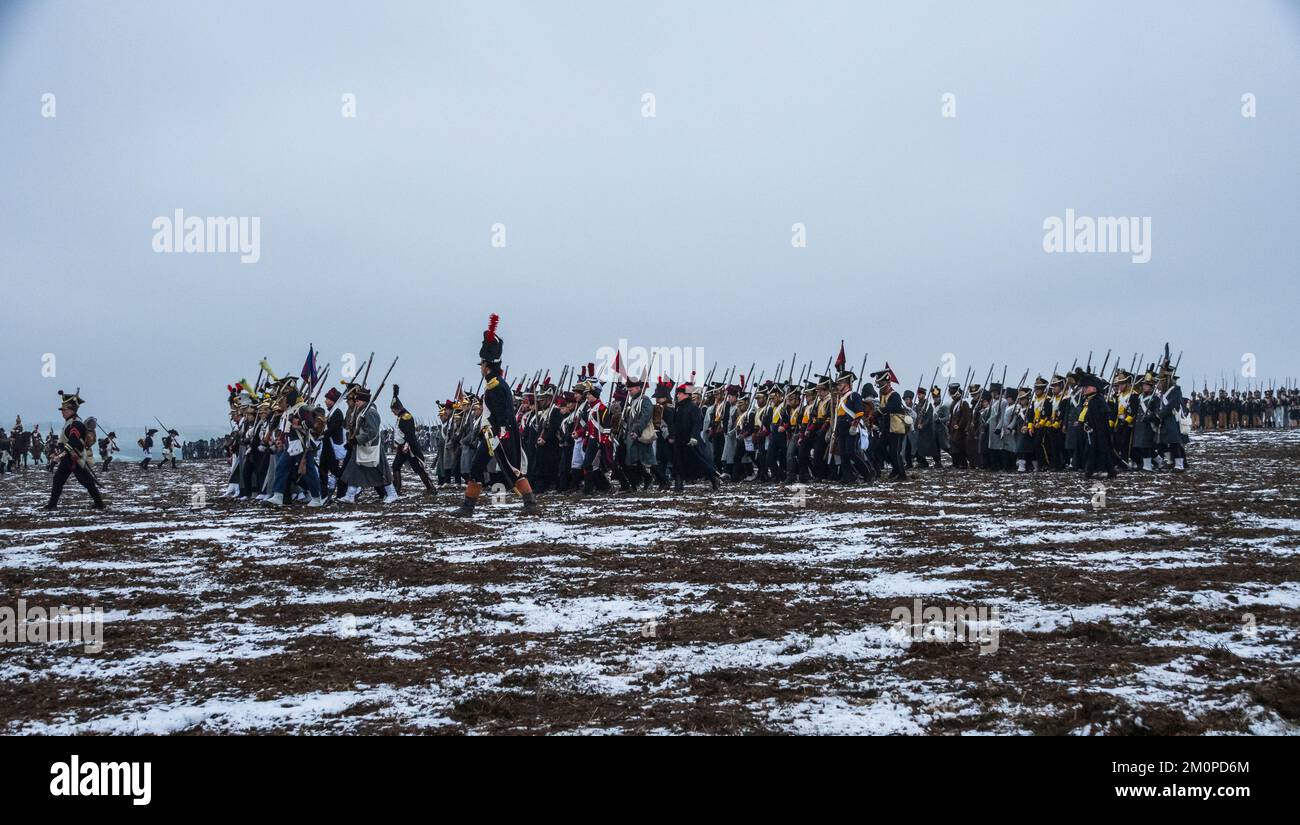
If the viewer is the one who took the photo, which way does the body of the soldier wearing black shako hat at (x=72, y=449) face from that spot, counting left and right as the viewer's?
facing to the left of the viewer

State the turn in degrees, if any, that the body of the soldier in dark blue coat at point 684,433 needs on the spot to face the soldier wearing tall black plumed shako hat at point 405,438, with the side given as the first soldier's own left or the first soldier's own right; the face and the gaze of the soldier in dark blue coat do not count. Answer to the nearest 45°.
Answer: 0° — they already face them

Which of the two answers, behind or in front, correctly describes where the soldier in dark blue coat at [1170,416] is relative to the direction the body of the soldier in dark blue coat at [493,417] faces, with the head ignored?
behind

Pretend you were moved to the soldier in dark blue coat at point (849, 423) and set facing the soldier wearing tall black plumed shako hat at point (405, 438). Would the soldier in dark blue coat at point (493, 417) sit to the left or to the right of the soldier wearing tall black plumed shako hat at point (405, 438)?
left

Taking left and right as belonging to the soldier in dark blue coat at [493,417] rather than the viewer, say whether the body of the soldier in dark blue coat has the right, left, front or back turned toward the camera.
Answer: left

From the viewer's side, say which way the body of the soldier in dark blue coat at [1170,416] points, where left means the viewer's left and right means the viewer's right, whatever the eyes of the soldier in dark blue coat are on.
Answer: facing to the left of the viewer

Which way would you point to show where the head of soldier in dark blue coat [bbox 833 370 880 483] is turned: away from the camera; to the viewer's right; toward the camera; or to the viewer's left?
to the viewer's left

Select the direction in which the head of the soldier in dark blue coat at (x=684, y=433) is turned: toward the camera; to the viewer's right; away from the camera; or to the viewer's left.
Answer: to the viewer's left

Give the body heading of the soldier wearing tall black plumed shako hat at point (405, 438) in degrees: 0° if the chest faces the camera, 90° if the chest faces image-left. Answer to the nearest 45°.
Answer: approximately 90°

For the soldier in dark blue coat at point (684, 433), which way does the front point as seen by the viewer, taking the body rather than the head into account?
to the viewer's left

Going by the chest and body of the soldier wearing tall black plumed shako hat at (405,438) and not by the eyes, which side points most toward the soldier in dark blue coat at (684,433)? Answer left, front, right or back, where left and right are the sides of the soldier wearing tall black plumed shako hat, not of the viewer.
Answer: back

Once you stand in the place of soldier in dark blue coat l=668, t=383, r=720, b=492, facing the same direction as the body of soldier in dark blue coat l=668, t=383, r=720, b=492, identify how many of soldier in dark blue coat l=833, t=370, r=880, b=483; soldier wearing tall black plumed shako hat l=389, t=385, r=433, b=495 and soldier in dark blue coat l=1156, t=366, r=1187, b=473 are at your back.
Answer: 2

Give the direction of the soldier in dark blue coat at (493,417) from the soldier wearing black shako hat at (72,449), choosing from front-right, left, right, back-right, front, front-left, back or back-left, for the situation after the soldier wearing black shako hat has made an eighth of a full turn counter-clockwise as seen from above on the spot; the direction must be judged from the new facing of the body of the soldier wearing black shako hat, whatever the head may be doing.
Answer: left

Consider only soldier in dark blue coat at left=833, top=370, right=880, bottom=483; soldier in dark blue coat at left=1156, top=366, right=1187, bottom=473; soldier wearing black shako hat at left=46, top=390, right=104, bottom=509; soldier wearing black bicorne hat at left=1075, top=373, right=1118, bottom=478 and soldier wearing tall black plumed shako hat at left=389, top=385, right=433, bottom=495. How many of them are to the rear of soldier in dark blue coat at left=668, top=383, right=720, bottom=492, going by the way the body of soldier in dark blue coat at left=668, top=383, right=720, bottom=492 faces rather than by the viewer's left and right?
3

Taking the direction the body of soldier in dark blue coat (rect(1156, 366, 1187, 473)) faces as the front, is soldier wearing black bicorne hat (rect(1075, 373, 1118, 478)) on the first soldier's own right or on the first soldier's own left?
on the first soldier's own left

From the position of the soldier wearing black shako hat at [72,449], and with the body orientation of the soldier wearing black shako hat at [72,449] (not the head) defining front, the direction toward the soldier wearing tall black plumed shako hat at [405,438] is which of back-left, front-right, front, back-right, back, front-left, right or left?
back
